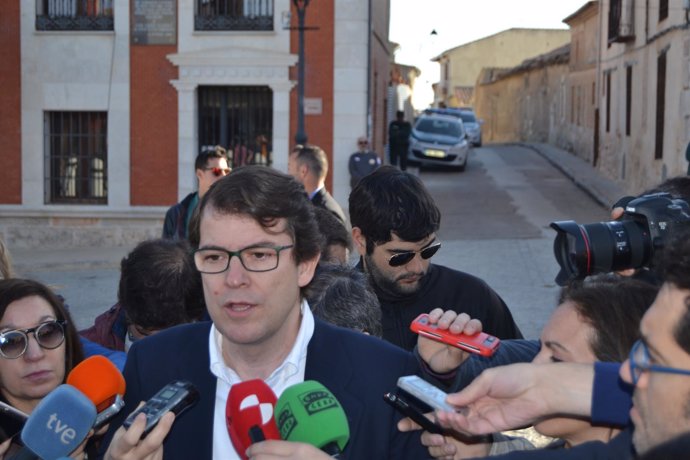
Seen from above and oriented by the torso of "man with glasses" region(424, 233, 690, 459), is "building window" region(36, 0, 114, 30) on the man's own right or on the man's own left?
on the man's own right

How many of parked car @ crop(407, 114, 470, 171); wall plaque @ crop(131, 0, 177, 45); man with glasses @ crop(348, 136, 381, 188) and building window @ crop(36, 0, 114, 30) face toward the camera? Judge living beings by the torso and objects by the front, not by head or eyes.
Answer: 4

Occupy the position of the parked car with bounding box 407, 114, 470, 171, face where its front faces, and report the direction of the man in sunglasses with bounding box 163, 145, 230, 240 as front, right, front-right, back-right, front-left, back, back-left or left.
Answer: front

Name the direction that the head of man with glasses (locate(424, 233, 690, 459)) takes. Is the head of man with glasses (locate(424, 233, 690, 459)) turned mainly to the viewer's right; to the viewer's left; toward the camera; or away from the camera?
to the viewer's left

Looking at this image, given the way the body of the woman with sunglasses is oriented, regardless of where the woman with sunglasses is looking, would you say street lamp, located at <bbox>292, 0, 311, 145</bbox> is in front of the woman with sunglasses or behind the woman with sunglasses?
behind

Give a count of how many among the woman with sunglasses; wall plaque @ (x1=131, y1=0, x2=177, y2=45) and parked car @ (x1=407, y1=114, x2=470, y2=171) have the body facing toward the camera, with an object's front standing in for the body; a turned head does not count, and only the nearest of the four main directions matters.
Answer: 3

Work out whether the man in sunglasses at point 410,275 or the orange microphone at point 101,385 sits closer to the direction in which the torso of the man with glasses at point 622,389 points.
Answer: the orange microphone

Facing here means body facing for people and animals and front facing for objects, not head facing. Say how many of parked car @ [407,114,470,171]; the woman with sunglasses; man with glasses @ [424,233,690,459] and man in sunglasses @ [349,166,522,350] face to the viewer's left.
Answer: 1

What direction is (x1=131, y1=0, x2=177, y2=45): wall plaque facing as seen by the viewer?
toward the camera

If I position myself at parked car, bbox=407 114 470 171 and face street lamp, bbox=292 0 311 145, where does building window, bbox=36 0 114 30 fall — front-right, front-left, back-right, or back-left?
front-right

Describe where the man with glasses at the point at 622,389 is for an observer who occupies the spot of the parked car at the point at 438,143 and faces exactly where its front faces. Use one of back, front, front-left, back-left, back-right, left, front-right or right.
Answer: front

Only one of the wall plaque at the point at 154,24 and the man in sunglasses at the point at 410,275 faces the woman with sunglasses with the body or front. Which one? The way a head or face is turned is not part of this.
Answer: the wall plaque

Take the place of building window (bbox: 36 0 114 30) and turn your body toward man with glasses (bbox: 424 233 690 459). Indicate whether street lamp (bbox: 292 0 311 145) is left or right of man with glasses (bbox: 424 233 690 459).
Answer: left

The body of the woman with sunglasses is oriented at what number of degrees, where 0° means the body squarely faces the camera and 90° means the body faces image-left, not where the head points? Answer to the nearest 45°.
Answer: approximately 0°

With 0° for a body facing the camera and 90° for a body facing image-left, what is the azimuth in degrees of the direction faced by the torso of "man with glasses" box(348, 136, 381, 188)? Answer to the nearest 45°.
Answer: approximately 0°

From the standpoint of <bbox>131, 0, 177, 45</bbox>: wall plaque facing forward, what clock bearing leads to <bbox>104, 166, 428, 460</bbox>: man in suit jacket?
The man in suit jacket is roughly at 12 o'clock from the wall plaque.

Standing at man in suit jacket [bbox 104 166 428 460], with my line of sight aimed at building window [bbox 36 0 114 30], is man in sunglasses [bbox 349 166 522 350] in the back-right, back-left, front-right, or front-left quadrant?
front-right

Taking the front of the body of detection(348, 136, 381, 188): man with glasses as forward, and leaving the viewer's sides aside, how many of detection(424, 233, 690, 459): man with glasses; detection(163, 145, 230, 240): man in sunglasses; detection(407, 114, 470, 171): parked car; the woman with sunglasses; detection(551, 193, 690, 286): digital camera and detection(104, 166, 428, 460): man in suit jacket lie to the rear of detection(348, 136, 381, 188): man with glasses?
1

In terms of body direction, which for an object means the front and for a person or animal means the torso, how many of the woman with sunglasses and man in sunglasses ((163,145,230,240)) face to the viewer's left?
0

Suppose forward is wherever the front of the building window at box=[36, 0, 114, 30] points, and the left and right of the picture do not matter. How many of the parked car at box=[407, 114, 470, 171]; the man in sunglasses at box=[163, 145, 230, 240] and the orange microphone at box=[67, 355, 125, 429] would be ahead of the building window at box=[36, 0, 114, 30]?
2

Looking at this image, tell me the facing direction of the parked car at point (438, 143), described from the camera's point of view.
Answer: facing the viewer
